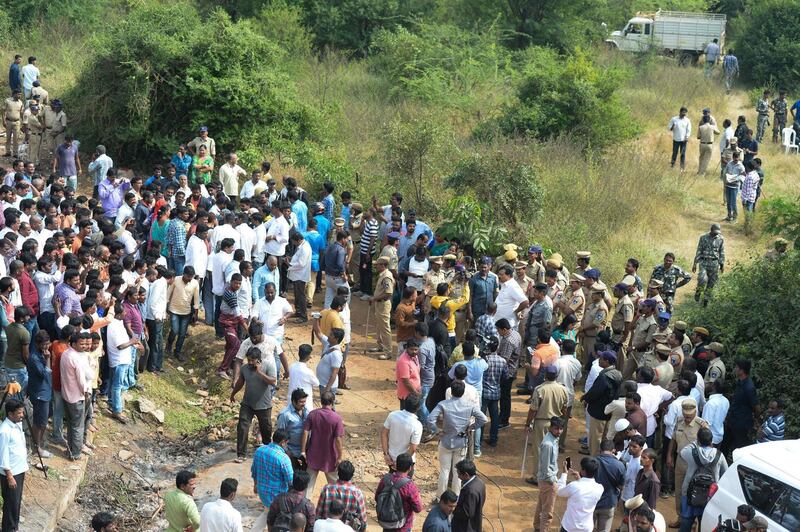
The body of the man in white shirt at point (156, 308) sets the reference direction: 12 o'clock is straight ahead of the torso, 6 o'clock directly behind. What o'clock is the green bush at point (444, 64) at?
The green bush is roughly at 10 o'clock from the man in white shirt.

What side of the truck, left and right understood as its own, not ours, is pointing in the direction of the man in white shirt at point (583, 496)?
left

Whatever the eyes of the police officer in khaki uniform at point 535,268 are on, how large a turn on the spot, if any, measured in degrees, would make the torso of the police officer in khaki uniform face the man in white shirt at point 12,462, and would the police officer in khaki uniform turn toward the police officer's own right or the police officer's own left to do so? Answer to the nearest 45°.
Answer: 0° — they already face them

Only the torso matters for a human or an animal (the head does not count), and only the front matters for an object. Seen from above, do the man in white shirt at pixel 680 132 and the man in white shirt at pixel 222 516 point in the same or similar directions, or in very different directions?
very different directions

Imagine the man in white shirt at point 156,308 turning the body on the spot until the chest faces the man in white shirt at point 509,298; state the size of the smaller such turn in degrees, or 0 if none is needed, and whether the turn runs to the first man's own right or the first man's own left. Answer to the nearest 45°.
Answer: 0° — they already face them

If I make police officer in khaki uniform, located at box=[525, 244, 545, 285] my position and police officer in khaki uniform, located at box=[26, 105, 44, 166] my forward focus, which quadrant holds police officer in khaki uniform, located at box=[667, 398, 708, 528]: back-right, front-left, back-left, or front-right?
back-left

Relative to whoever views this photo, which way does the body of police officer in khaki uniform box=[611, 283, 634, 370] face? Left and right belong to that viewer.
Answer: facing to the left of the viewer

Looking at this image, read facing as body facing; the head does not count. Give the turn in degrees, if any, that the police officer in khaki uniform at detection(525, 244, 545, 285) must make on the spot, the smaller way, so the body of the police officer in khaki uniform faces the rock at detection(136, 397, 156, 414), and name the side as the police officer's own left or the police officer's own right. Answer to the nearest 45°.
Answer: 0° — they already face it

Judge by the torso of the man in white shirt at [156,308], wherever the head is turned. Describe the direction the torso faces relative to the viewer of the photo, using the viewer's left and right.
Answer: facing to the right of the viewer

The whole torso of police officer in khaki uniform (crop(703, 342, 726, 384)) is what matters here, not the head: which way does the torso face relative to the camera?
to the viewer's left
